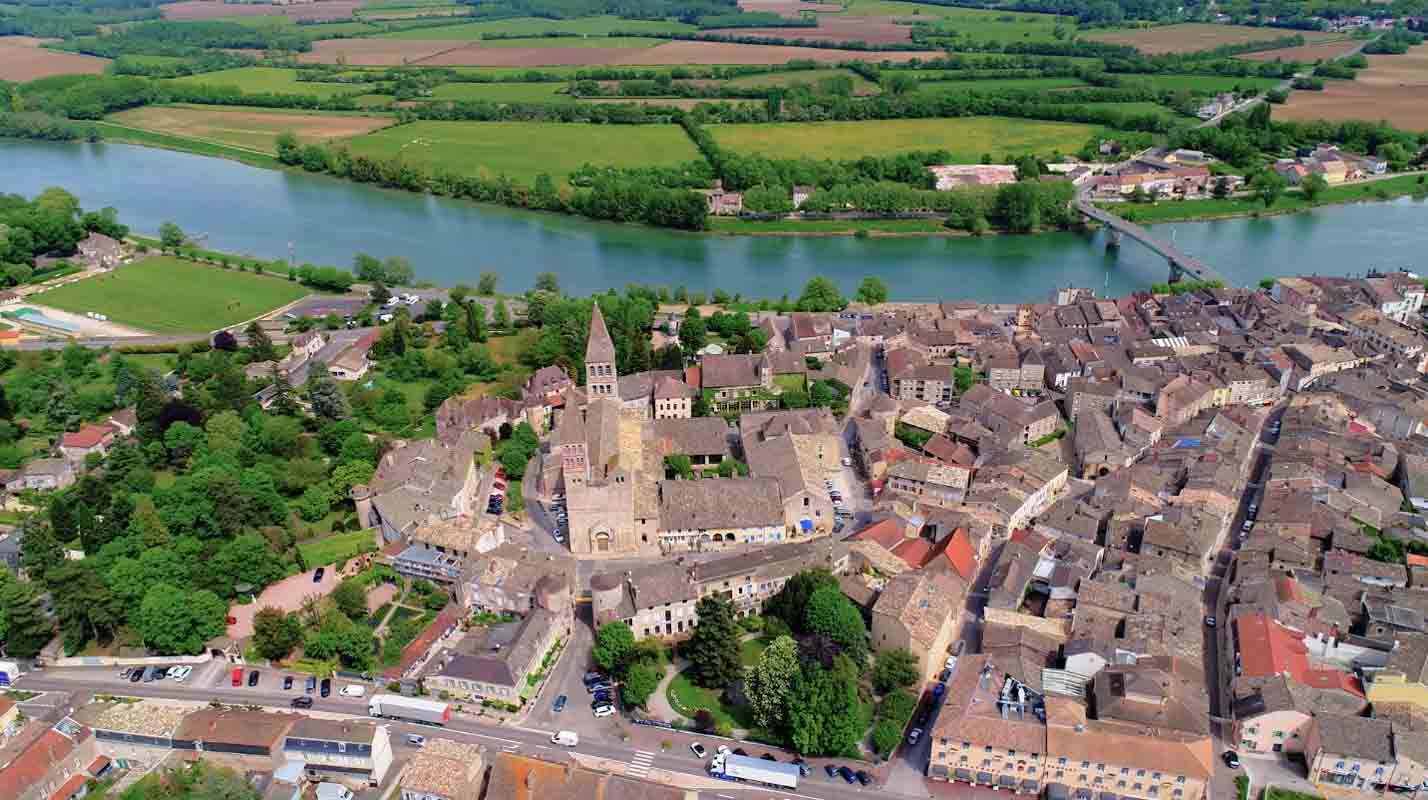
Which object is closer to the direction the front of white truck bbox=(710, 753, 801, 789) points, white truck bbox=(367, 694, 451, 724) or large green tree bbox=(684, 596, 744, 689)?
the white truck

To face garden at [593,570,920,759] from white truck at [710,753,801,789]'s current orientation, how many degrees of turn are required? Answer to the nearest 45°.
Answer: approximately 90° to its right

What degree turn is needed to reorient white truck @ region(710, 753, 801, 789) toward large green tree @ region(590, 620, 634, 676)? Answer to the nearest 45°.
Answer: approximately 45° to its right

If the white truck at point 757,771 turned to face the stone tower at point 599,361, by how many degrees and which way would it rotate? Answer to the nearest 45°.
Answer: approximately 90° to its right

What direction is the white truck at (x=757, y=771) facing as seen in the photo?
to the viewer's left

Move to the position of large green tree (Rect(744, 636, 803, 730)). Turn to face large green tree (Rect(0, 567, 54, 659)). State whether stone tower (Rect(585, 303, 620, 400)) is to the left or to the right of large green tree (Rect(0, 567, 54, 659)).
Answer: right

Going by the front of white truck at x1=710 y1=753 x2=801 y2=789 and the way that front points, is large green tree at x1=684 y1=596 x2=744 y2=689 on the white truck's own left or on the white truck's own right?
on the white truck's own right

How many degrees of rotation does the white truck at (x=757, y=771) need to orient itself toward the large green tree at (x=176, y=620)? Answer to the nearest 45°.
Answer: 0° — it already faces it

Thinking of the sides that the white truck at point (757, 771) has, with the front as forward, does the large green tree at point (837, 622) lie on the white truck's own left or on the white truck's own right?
on the white truck's own right

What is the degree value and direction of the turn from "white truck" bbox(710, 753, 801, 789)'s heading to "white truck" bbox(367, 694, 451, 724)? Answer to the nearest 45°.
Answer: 0° — it already faces it
